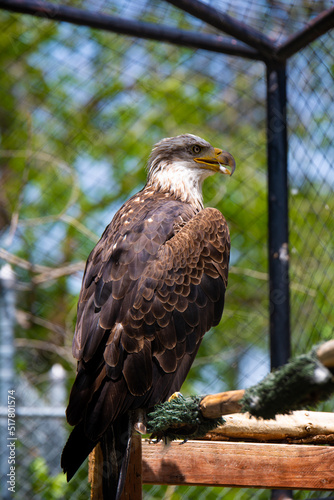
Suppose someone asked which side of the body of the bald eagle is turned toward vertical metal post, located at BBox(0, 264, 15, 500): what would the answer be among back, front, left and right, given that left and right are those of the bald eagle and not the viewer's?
left

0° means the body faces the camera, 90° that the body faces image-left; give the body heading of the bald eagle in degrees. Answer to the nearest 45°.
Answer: approximately 225°
